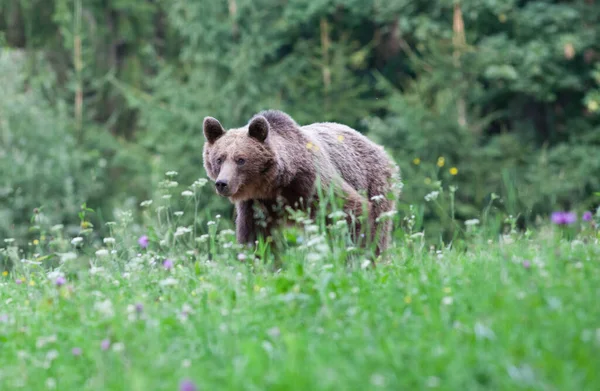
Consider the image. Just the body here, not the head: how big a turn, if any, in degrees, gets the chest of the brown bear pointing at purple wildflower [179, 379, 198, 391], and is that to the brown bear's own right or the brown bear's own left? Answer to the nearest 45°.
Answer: approximately 45° to the brown bear's own left

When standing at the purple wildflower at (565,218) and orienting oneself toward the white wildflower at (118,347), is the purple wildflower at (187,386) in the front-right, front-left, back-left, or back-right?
front-left

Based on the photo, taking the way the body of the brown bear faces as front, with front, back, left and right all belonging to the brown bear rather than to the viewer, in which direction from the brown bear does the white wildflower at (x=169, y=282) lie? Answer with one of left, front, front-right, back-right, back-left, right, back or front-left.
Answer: front-left

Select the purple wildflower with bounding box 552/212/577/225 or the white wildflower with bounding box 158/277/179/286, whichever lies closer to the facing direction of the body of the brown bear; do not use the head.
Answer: the white wildflower

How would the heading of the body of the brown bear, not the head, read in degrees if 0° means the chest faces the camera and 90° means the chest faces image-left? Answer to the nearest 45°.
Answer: approximately 45°

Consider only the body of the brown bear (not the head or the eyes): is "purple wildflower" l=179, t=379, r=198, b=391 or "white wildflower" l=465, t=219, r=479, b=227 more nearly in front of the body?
the purple wildflower

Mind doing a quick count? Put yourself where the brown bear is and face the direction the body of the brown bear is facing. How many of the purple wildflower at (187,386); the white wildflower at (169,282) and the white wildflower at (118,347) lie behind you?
0

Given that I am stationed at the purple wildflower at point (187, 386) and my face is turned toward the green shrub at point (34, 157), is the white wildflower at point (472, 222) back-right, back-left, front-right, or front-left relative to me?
front-right

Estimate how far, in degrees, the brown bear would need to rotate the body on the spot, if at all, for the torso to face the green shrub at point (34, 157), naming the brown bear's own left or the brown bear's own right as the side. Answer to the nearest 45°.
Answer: approximately 90° to the brown bear's own right

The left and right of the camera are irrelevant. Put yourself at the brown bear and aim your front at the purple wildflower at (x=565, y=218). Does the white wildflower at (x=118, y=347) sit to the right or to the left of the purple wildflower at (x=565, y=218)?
right

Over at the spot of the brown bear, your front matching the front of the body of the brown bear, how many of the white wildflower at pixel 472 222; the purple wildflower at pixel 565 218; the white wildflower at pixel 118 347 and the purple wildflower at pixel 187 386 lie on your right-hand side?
0

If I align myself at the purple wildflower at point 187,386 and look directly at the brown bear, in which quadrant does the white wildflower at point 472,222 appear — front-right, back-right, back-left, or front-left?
front-right

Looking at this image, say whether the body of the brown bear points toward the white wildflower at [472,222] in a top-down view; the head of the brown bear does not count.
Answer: no
